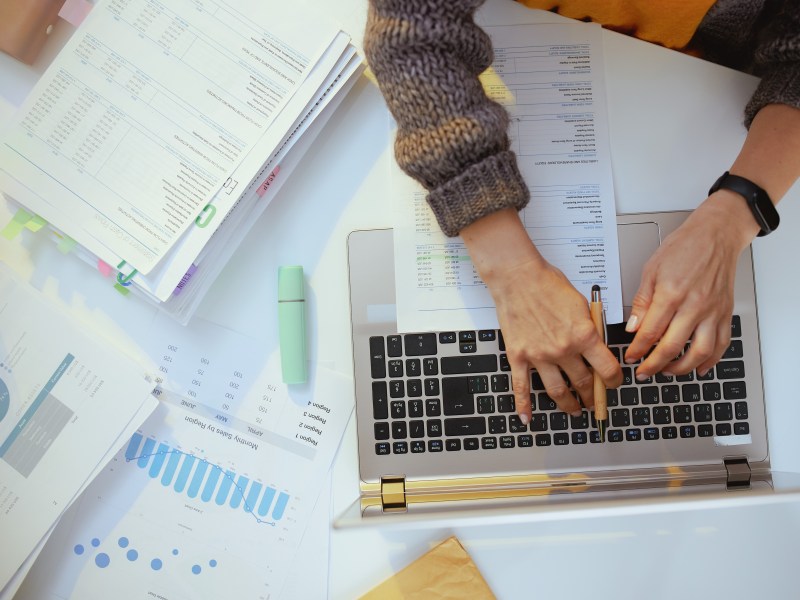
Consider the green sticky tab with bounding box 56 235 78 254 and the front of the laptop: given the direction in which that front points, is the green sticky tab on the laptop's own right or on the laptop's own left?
on the laptop's own left

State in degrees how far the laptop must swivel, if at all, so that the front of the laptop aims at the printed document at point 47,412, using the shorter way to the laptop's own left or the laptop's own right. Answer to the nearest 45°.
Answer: approximately 90° to the laptop's own left

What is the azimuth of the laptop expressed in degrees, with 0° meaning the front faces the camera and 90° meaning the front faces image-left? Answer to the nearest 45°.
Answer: approximately 180°

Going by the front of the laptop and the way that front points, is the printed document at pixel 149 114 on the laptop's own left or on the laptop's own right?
on the laptop's own left
